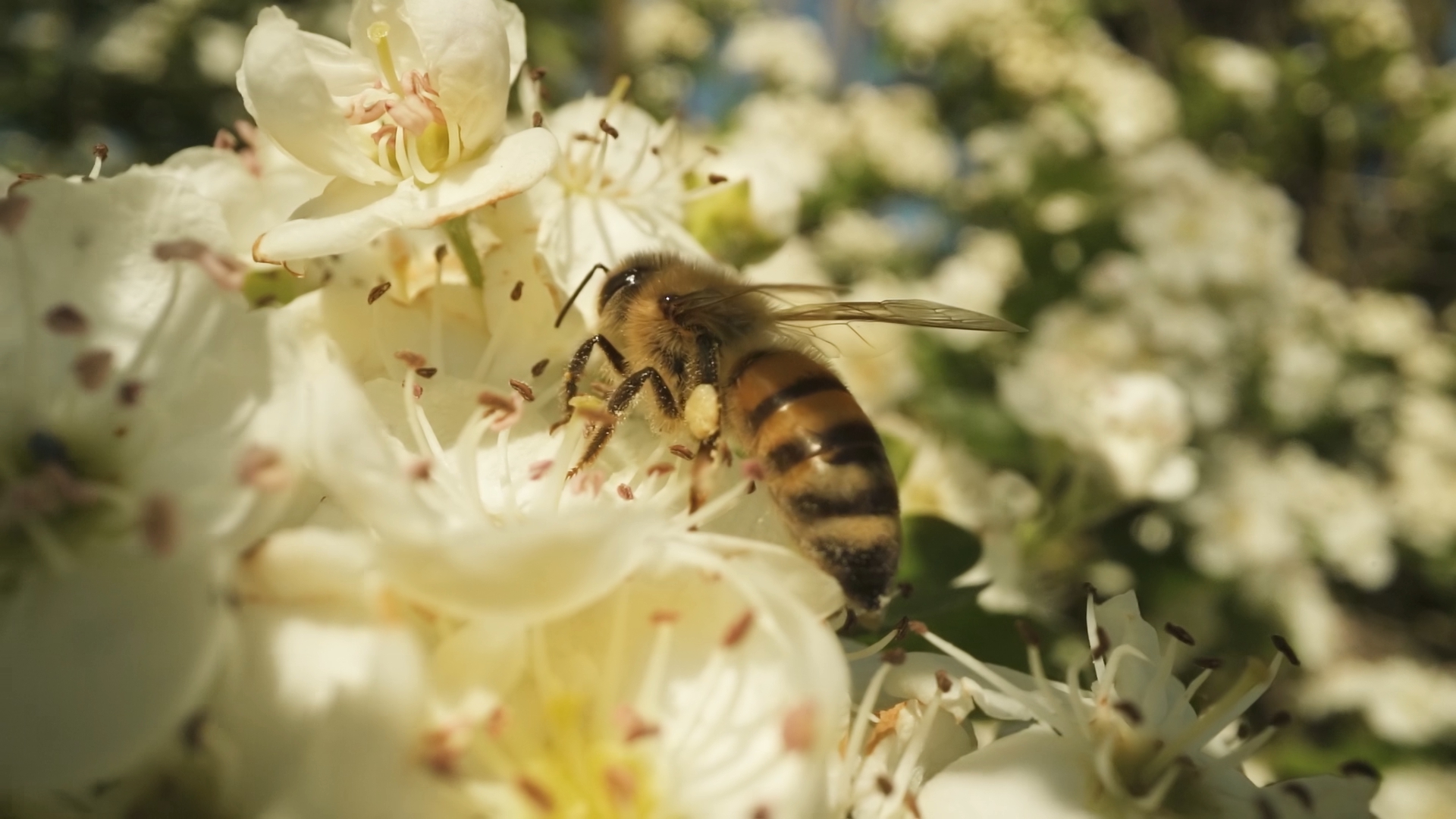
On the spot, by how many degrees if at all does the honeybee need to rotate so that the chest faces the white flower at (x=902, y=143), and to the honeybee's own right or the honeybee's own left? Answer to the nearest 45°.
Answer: approximately 90° to the honeybee's own right

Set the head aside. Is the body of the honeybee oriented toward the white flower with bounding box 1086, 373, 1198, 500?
no

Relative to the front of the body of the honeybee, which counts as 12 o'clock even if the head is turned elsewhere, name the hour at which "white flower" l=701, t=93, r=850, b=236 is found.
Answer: The white flower is roughly at 3 o'clock from the honeybee.

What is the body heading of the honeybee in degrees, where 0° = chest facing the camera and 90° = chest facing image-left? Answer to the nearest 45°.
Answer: approximately 90°

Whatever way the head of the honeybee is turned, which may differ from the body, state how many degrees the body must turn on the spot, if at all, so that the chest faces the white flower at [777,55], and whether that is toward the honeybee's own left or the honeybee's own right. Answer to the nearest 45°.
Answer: approximately 90° to the honeybee's own right

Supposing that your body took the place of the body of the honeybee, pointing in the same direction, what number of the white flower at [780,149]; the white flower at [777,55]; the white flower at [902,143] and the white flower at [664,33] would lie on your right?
4

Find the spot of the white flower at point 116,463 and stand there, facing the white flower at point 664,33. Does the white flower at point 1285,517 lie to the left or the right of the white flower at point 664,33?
right

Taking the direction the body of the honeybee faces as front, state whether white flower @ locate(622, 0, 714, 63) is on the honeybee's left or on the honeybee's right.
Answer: on the honeybee's right

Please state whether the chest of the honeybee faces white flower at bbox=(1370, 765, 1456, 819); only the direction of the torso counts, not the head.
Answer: no

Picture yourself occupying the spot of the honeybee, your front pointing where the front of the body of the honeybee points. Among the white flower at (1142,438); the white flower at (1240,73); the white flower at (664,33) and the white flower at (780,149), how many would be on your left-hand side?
0
